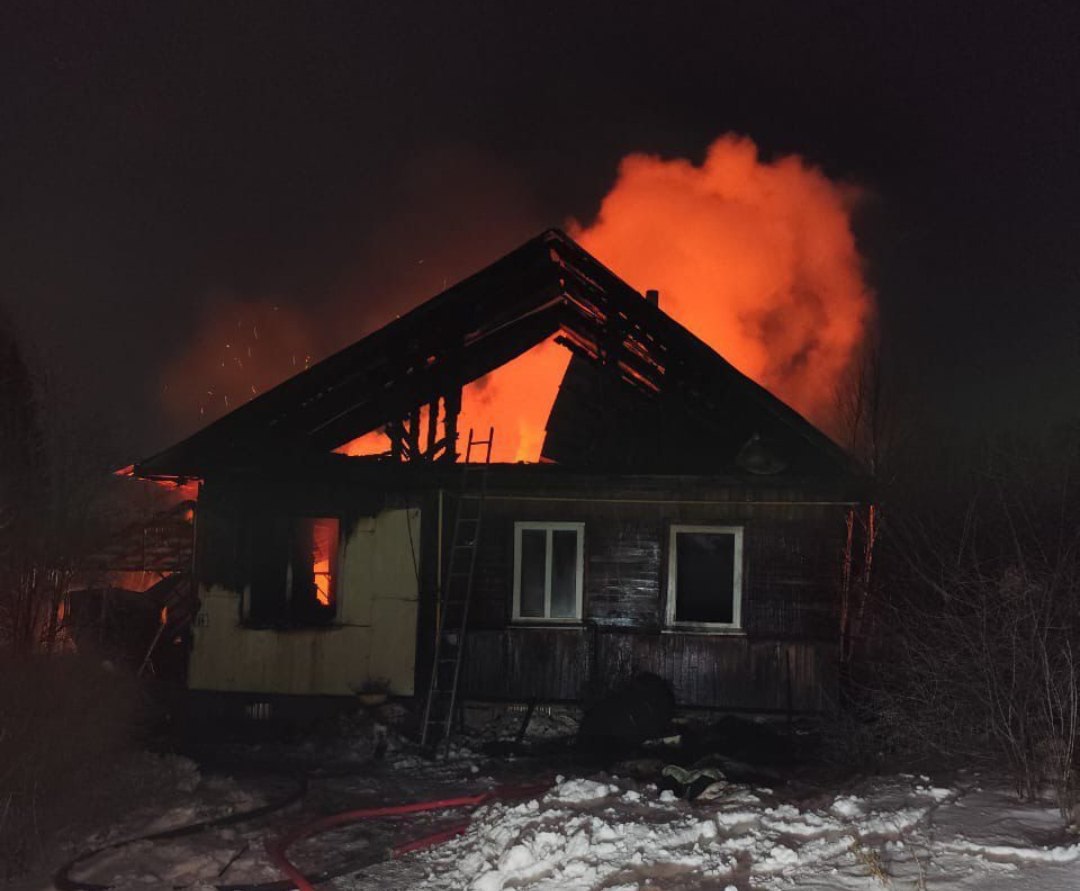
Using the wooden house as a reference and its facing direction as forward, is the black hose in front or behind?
in front

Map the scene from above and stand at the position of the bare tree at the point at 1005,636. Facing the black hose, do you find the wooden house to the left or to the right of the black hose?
right

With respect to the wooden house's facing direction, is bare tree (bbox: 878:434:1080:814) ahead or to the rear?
ahead

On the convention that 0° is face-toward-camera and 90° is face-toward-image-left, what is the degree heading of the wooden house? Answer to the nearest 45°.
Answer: approximately 0°

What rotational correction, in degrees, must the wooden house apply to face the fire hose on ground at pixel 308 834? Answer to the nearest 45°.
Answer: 0° — it already faces it
